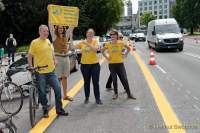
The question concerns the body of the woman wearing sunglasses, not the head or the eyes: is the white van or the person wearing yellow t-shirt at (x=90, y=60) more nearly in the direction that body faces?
the person wearing yellow t-shirt

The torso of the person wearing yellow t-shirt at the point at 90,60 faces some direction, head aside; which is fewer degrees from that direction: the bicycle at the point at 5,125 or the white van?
the bicycle

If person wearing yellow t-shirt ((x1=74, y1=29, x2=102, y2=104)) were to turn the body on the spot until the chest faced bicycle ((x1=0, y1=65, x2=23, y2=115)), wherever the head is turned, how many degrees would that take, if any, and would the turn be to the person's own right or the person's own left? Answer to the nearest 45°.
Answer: approximately 90° to the person's own right

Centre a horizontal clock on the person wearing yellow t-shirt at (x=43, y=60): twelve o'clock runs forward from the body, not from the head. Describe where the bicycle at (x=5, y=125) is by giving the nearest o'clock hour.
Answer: The bicycle is roughly at 2 o'clock from the person wearing yellow t-shirt.

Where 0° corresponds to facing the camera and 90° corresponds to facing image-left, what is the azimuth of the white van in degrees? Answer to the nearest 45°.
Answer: approximately 315°

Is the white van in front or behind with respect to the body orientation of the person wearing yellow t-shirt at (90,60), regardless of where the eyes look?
behind

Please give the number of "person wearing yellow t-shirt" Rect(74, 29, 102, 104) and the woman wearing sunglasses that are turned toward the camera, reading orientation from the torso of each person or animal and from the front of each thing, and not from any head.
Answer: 2

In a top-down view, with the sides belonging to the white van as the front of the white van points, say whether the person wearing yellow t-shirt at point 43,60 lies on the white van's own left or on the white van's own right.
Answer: on the white van's own right

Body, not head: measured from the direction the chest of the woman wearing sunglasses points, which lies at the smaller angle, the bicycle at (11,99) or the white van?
the bicycle

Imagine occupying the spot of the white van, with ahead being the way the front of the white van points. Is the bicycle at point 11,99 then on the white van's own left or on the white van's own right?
on the white van's own right
